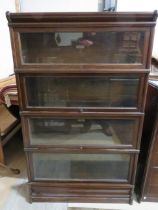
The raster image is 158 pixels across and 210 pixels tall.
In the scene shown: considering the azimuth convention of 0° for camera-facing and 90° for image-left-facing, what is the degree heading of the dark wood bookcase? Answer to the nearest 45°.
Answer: approximately 0°
